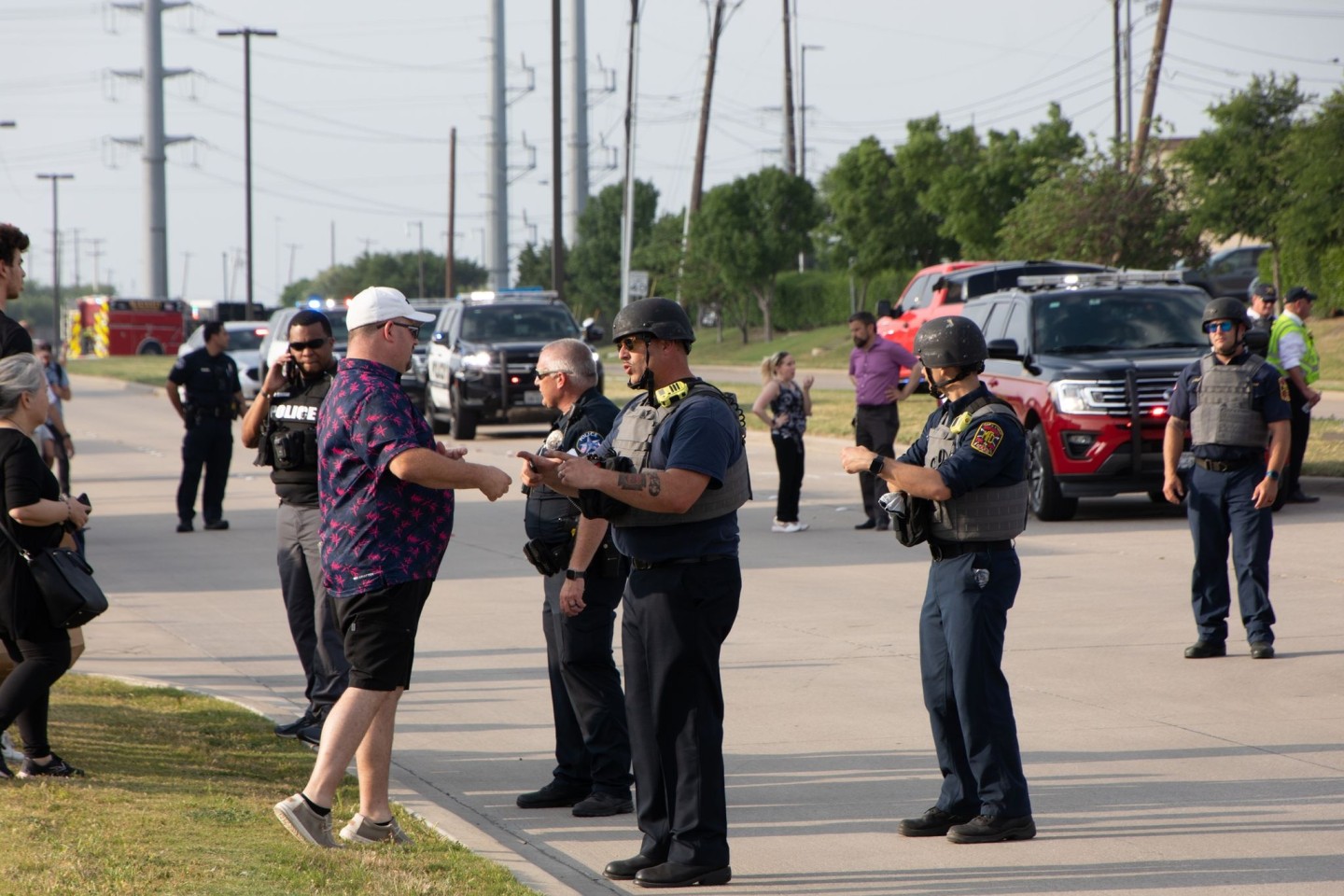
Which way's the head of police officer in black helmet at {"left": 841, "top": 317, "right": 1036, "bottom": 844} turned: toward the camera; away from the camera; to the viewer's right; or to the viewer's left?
to the viewer's left

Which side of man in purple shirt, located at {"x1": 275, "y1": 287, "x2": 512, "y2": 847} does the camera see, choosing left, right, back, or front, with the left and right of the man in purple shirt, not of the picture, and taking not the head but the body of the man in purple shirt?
right

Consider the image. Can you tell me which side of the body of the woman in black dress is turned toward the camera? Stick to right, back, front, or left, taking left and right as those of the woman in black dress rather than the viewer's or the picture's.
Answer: right

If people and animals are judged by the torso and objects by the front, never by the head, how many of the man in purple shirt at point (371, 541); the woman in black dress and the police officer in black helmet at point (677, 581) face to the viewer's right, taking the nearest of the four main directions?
2

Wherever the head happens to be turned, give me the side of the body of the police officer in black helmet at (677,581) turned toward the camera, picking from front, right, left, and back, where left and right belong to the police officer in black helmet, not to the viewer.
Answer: left

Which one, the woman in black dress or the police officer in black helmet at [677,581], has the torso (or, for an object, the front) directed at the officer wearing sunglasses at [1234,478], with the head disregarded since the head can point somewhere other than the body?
the woman in black dress

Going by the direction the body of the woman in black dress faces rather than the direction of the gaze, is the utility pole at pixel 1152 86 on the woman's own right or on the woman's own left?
on the woman's own left

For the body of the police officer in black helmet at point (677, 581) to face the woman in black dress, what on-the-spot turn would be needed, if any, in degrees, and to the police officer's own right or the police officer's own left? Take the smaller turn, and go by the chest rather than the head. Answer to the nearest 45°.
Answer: approximately 45° to the police officer's own right

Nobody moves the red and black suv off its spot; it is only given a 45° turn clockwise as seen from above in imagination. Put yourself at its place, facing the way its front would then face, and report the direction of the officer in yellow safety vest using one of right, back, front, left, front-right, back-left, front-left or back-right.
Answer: left

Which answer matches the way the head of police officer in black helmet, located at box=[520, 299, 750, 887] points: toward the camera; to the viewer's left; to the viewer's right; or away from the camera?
to the viewer's left

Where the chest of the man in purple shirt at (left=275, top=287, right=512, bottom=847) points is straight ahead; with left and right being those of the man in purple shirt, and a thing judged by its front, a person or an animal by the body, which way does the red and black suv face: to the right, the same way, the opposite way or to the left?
to the right

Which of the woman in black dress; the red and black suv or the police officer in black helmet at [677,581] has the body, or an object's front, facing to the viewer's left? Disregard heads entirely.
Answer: the police officer in black helmet

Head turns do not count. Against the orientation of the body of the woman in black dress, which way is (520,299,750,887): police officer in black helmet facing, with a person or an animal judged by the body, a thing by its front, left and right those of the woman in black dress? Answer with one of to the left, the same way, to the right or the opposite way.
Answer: the opposite way

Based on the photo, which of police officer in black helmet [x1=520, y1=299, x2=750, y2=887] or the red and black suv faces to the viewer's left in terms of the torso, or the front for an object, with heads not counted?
the police officer in black helmet

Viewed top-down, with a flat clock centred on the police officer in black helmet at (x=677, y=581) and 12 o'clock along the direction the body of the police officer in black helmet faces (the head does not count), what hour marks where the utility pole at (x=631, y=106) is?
The utility pole is roughly at 3 o'clock from the police officer in black helmet.

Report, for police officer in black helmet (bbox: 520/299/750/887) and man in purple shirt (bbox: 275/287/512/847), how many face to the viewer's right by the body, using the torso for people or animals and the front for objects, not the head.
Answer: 1

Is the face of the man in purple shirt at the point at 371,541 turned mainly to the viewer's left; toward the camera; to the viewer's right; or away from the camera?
to the viewer's right
